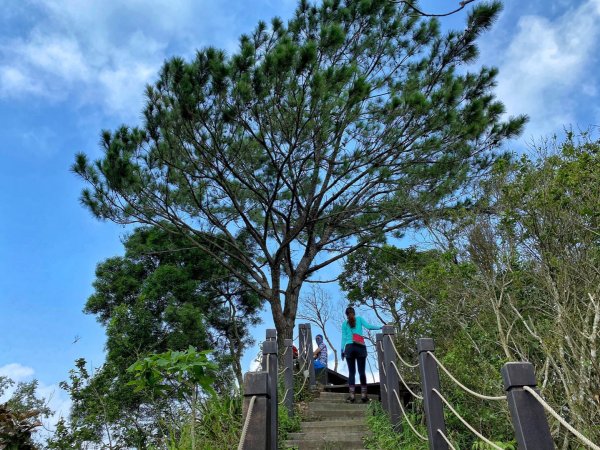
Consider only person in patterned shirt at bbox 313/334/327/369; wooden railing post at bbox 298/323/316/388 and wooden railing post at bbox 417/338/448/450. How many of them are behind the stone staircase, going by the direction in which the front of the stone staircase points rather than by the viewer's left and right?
2

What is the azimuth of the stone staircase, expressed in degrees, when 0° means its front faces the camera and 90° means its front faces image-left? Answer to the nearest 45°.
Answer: approximately 0°
